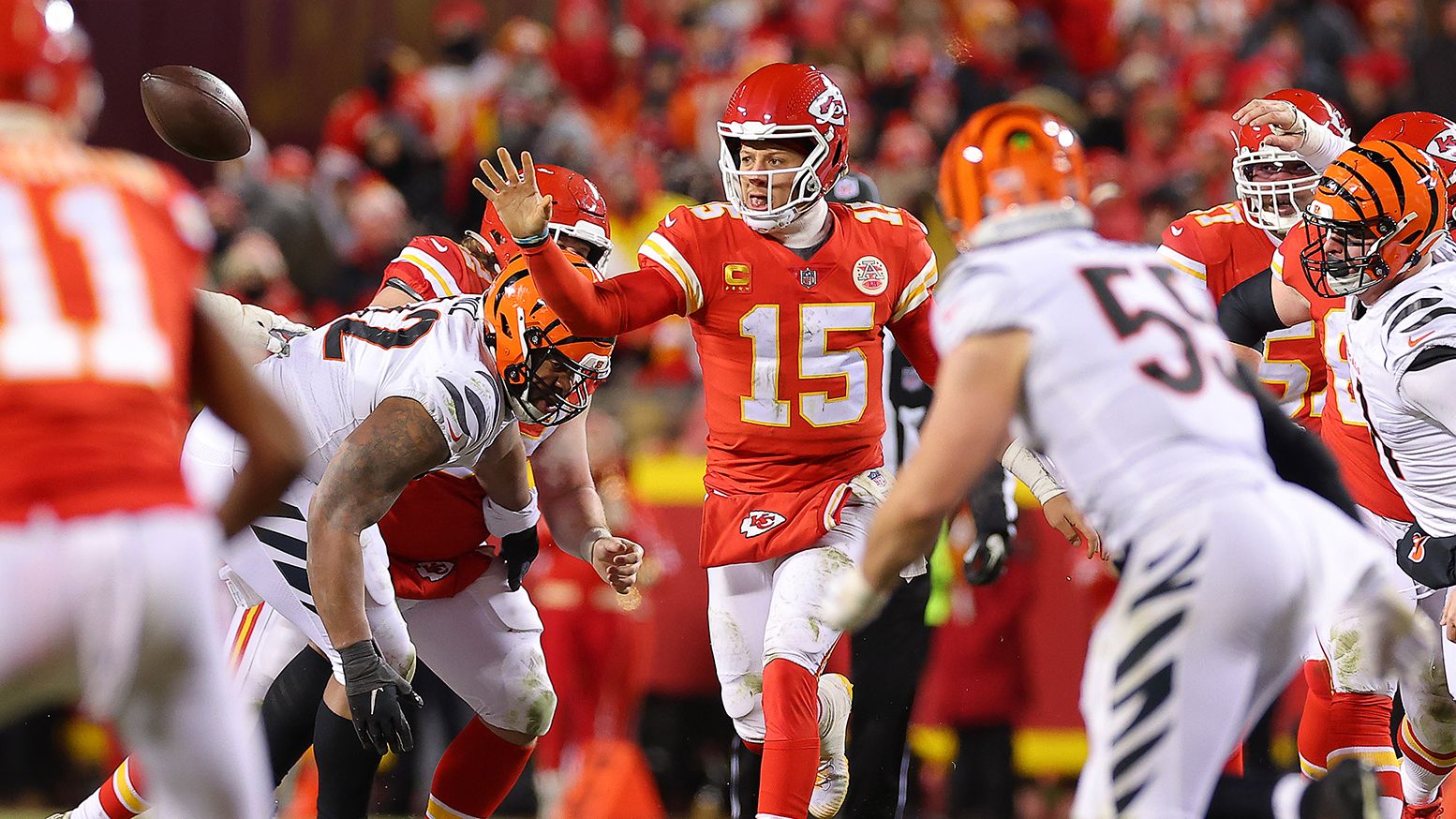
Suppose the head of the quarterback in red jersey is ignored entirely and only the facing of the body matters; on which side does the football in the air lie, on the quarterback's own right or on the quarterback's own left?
on the quarterback's own right

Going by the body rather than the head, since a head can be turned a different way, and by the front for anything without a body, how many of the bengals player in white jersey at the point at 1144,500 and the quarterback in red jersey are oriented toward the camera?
1

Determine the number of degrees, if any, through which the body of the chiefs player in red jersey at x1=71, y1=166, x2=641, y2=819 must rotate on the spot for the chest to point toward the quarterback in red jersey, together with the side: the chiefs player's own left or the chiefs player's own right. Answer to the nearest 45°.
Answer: approximately 45° to the chiefs player's own left

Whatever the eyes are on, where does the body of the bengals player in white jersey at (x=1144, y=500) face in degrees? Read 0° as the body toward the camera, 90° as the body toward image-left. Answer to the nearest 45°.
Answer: approximately 135°

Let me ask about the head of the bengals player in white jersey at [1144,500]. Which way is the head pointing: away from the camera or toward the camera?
away from the camera

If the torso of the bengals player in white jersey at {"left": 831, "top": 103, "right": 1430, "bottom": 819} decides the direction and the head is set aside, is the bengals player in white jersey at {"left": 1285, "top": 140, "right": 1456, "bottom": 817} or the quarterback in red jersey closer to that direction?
the quarterback in red jersey

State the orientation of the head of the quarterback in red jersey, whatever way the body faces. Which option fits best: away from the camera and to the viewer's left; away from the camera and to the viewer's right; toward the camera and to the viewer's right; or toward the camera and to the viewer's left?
toward the camera and to the viewer's left
